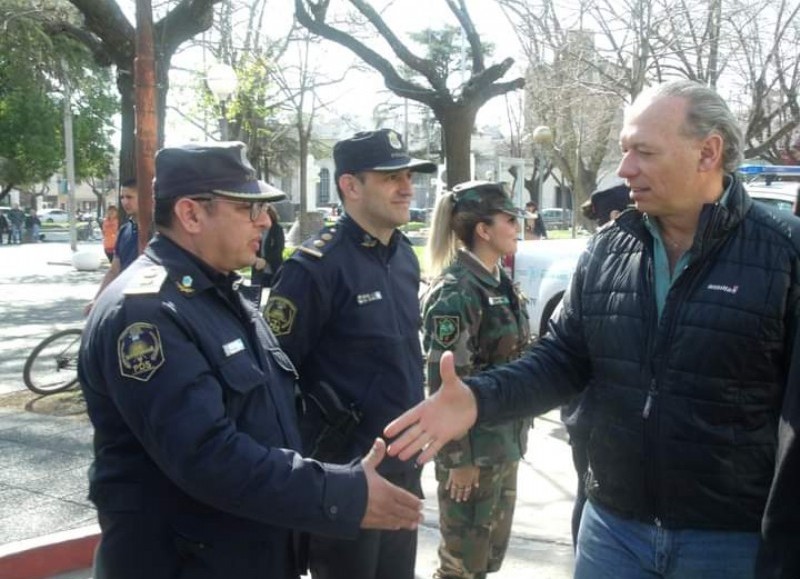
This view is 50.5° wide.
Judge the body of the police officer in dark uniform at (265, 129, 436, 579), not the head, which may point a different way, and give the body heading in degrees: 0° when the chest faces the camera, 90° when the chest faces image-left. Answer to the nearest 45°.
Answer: approximately 315°

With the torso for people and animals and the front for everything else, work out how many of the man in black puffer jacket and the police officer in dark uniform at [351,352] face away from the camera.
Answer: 0

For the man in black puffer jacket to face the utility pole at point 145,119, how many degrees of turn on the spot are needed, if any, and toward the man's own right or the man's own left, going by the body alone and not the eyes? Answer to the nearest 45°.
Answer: approximately 90° to the man's own right

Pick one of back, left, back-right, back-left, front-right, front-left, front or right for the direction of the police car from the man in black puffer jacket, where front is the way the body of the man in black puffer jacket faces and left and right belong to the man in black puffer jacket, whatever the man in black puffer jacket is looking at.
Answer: back-right

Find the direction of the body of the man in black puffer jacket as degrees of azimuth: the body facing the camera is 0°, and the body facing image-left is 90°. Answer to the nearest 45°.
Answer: approximately 45°

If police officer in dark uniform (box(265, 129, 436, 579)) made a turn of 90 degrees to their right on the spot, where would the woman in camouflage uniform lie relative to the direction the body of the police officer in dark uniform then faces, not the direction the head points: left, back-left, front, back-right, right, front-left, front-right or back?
back

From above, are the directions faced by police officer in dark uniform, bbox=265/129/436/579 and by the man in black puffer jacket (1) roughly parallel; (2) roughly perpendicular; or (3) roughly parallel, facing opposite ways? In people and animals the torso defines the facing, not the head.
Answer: roughly perpendicular

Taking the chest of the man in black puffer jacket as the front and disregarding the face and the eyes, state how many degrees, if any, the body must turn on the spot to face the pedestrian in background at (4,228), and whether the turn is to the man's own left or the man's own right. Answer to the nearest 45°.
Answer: approximately 90° to the man's own right

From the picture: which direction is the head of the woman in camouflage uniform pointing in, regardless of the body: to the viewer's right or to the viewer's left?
to the viewer's right
